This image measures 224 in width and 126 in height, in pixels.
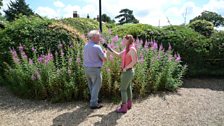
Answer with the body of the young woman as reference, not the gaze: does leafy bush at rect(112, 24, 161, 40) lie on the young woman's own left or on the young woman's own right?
on the young woman's own right

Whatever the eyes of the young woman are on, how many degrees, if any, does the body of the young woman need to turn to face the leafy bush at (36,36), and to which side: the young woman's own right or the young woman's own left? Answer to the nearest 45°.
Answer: approximately 45° to the young woman's own right

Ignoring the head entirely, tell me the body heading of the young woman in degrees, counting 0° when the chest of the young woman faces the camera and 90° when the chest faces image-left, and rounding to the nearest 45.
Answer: approximately 90°

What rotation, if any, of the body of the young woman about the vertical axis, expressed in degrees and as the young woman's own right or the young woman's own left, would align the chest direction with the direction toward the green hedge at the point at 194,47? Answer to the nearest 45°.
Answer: approximately 135° to the young woman's own right

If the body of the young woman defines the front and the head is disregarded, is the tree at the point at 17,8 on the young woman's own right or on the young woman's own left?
on the young woman's own right

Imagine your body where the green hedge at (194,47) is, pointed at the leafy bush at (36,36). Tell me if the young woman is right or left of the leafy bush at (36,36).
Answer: left
